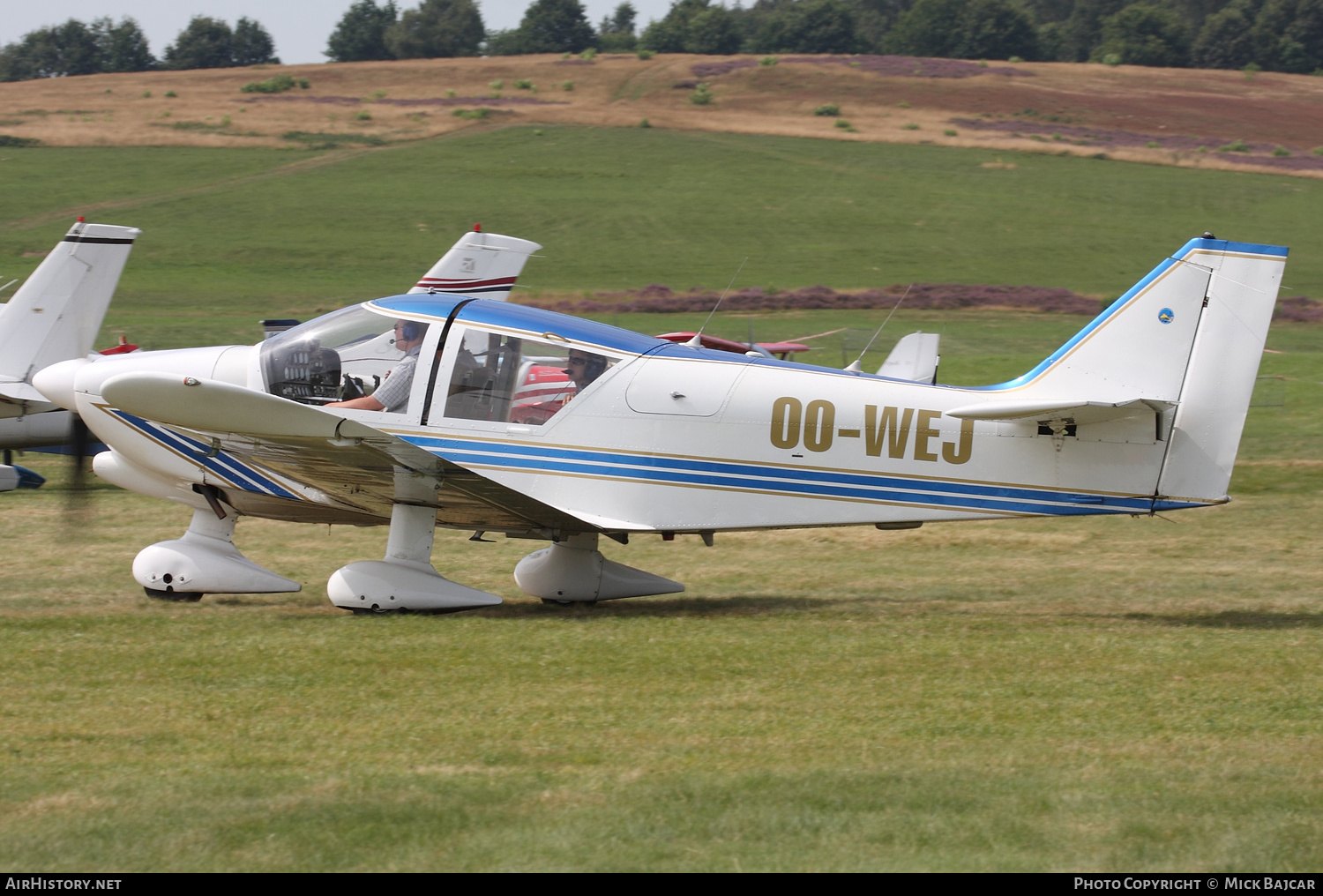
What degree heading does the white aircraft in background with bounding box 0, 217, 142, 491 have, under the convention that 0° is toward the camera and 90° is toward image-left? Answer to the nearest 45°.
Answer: approximately 90°

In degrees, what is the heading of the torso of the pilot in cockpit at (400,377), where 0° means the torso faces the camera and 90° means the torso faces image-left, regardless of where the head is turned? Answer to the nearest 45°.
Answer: approximately 90°

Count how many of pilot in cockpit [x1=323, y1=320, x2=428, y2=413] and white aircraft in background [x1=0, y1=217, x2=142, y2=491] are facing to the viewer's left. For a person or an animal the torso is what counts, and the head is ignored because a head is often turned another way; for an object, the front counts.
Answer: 2

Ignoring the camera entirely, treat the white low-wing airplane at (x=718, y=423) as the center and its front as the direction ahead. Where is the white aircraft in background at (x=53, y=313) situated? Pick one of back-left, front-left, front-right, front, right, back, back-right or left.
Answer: front-right

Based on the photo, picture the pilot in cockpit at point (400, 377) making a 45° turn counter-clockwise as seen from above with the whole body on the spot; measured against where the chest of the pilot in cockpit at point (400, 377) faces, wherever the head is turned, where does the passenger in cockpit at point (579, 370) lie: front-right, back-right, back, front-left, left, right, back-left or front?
back-left

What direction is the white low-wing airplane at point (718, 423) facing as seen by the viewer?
to the viewer's left

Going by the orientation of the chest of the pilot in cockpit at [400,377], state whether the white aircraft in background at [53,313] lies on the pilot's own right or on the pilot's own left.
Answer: on the pilot's own right

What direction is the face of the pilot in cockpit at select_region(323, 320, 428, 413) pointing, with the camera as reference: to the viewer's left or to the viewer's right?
to the viewer's left
